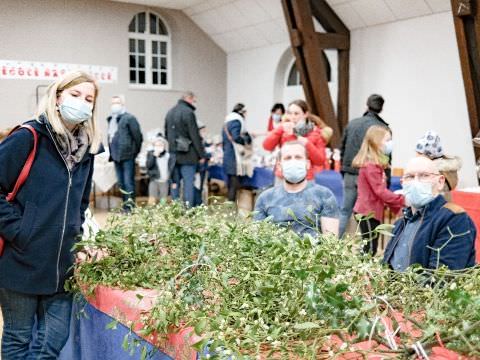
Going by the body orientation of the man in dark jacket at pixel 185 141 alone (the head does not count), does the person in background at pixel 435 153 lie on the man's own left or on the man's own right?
on the man's own right

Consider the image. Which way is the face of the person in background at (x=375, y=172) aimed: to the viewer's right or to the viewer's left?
to the viewer's right

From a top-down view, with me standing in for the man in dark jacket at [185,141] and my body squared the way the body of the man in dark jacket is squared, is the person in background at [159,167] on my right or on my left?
on my left

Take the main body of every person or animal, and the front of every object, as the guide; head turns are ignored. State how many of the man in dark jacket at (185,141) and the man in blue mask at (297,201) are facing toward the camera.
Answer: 1

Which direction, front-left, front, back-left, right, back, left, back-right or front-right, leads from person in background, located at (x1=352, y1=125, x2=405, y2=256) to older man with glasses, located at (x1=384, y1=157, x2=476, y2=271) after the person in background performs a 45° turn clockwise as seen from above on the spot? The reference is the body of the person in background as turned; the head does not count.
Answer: front-right

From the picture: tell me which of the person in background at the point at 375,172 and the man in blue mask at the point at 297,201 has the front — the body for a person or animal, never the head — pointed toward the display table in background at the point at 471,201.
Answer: the person in background

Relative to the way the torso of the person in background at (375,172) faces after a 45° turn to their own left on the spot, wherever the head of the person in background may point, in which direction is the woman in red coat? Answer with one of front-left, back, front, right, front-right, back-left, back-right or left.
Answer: left

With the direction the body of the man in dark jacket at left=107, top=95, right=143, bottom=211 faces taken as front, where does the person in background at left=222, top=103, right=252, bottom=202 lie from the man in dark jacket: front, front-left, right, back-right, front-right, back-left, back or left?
back-left
